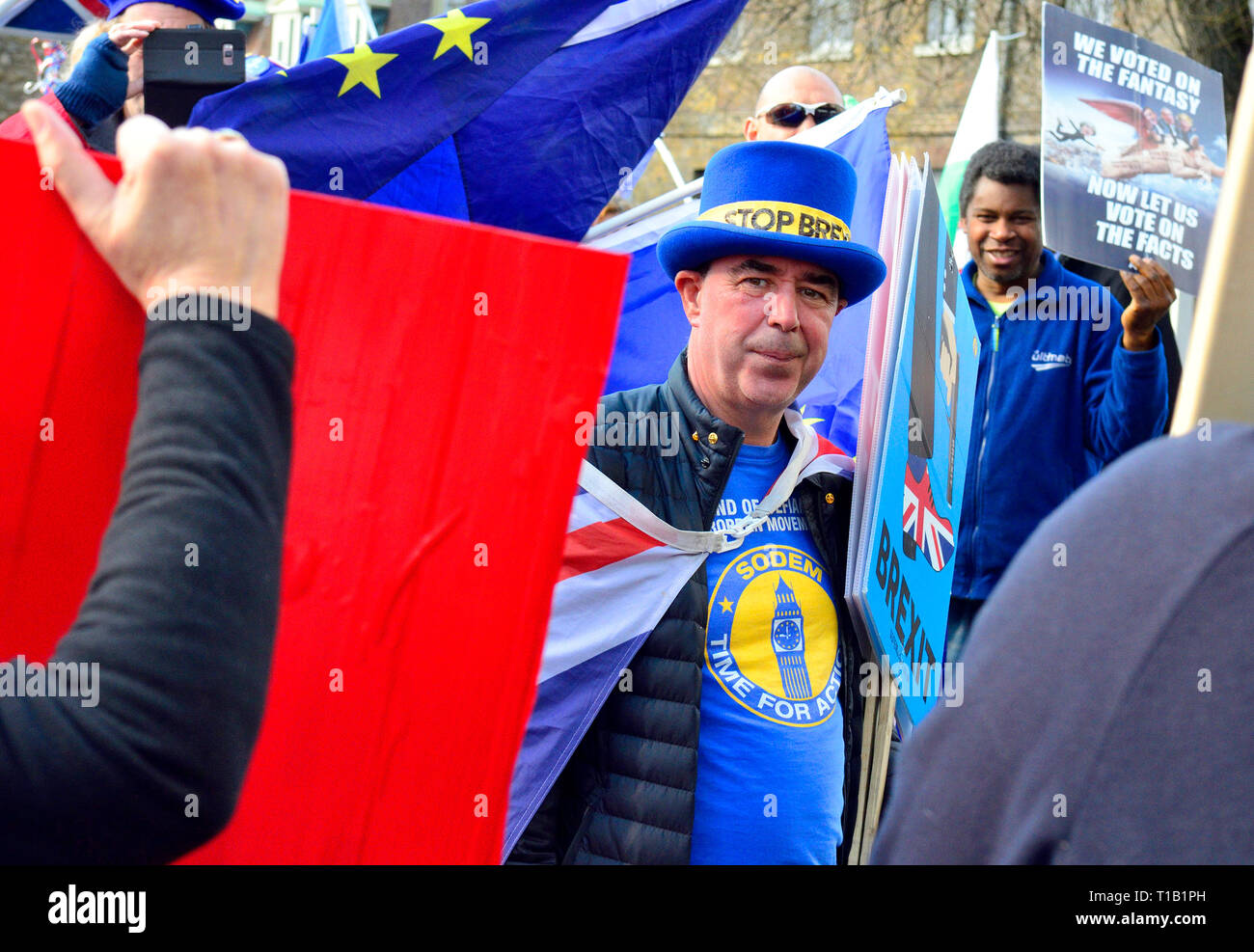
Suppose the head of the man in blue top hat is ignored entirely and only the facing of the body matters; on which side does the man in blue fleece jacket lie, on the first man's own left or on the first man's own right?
on the first man's own left
